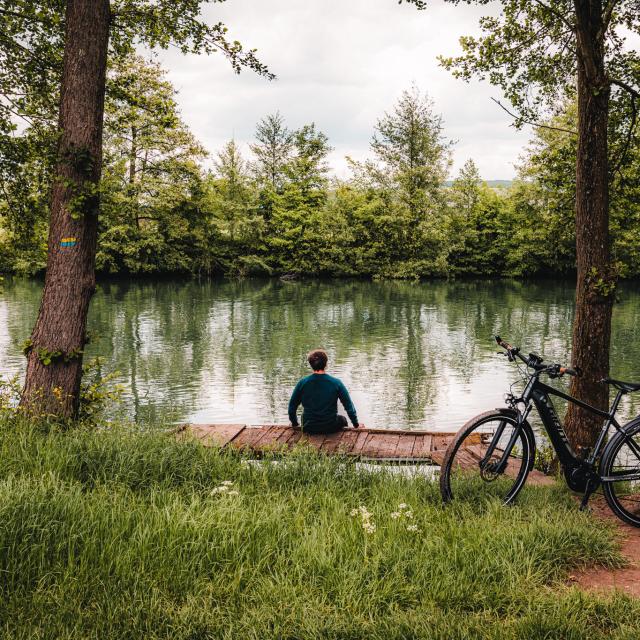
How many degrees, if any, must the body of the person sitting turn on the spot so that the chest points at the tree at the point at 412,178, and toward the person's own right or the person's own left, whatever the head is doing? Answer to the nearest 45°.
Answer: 0° — they already face it

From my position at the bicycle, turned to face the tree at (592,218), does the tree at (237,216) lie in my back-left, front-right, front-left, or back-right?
front-left

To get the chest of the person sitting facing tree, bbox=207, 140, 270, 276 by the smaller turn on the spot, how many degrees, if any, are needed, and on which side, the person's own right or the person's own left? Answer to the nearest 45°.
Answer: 0° — they already face it

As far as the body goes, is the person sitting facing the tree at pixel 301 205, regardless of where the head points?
yes

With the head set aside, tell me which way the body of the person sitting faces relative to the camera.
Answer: away from the camera

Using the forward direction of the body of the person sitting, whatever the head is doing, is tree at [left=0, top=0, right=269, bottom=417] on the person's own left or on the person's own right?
on the person's own left

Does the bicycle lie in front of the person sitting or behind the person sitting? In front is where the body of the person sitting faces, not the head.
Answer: behind

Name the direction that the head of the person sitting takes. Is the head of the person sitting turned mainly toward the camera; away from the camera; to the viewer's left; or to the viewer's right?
away from the camera

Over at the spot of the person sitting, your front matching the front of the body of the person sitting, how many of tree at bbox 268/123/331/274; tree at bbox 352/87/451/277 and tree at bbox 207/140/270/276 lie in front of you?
3

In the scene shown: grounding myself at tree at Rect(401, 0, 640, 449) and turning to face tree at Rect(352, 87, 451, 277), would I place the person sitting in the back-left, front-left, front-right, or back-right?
front-left
